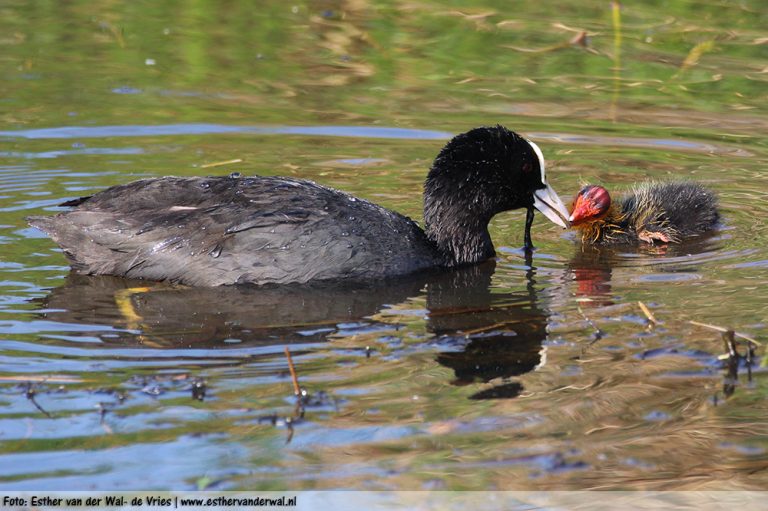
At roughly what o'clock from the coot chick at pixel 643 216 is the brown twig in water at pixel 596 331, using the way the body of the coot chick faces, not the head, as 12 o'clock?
The brown twig in water is roughly at 9 o'clock from the coot chick.

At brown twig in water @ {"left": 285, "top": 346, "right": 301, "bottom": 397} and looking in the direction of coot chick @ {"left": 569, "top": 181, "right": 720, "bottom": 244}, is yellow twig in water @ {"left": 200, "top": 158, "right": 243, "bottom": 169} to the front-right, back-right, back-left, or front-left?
front-left

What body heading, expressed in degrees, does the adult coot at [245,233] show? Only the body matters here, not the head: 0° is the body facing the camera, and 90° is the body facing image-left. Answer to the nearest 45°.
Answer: approximately 270°

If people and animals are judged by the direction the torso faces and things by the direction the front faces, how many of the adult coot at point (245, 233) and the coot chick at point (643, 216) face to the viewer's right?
1

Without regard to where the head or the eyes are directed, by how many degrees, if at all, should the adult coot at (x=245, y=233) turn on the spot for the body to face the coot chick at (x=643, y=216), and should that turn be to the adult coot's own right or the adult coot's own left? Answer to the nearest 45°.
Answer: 0° — it already faces it

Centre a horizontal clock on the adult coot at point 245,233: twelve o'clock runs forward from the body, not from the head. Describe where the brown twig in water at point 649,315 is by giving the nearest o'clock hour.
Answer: The brown twig in water is roughly at 1 o'clock from the adult coot.

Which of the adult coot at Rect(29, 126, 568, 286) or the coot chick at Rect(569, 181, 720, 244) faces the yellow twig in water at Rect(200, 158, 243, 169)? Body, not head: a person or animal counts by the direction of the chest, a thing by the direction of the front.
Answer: the coot chick

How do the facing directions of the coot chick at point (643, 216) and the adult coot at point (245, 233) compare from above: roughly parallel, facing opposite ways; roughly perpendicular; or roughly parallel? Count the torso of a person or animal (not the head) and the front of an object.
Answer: roughly parallel, facing opposite ways

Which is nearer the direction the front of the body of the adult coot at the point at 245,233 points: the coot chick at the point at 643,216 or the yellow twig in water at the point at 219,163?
the coot chick

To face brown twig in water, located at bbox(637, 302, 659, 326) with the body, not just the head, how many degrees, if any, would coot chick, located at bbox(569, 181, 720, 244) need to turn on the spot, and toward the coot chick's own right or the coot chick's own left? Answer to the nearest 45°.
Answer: approximately 90° to the coot chick's own left

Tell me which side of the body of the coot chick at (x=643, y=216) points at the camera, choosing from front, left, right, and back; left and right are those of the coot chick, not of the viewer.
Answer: left
